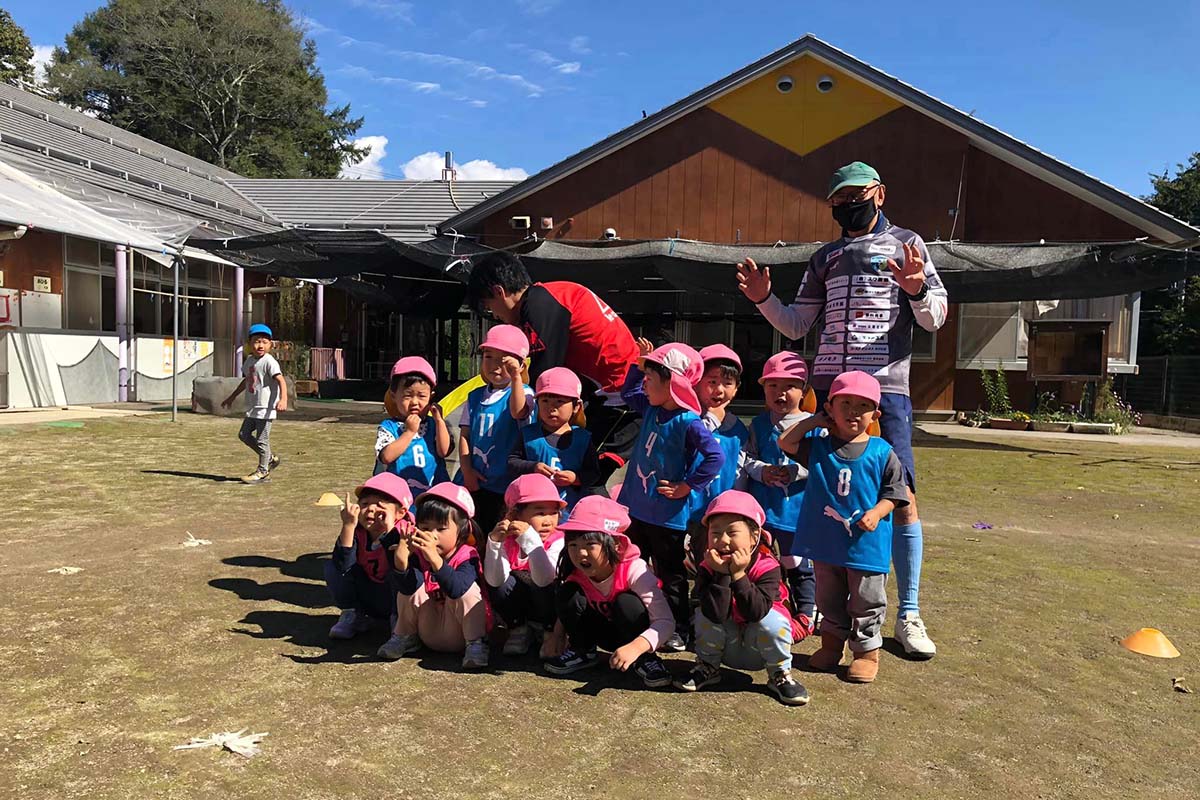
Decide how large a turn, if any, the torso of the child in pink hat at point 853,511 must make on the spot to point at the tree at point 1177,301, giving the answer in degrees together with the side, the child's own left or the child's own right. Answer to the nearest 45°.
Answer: approximately 180°

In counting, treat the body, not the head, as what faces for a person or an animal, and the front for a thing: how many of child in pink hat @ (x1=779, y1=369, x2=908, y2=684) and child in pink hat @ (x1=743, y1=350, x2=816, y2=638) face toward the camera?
2

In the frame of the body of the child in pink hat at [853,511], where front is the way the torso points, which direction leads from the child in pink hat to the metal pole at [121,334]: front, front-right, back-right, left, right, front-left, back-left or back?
back-right

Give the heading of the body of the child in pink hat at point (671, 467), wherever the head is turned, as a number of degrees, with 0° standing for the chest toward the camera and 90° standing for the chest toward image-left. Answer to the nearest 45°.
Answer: approximately 45°

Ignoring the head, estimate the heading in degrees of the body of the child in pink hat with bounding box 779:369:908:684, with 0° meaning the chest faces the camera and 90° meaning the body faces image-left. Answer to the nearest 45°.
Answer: approximately 0°

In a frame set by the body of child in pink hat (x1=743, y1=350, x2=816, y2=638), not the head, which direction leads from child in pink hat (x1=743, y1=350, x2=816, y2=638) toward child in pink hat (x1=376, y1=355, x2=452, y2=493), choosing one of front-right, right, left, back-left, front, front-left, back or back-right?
right

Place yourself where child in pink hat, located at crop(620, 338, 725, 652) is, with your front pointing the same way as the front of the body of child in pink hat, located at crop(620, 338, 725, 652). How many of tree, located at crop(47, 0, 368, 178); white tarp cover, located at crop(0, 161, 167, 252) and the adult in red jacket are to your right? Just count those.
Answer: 3

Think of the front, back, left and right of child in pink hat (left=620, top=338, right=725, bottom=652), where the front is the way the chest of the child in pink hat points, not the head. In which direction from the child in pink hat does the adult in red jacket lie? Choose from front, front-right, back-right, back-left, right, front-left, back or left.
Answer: right
